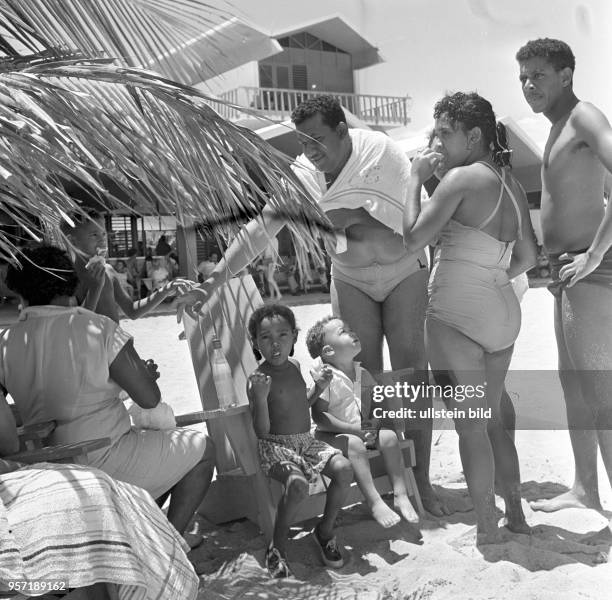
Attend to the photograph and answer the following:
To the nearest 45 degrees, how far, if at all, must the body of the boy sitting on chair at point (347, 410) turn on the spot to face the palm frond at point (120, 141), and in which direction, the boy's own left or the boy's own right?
approximately 90° to the boy's own right

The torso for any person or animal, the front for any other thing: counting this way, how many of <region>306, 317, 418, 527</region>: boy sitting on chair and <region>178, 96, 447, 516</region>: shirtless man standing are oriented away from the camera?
0

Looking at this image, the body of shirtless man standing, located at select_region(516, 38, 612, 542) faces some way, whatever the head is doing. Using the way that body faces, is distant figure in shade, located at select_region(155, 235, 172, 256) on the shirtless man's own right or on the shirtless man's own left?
on the shirtless man's own right

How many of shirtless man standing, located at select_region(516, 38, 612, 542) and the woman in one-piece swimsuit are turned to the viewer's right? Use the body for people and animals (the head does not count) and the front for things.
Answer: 0

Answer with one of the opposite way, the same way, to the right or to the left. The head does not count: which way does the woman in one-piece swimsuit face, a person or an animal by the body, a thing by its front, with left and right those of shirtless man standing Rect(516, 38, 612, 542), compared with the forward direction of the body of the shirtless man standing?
to the right

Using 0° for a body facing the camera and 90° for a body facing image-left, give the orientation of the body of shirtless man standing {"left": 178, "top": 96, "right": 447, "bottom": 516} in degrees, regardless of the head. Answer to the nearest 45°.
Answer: approximately 45°

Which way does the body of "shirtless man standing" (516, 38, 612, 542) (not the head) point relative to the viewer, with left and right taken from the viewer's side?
facing the viewer and to the left of the viewer

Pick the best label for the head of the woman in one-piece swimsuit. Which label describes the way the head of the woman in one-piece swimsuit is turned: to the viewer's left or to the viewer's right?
to the viewer's left

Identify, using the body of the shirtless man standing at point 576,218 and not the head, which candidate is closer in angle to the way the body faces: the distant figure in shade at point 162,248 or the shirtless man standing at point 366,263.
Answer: the shirtless man standing

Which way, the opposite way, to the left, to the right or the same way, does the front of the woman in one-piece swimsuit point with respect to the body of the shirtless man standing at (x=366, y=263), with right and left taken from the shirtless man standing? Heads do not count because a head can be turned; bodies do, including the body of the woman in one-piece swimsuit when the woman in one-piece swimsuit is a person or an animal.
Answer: to the right
